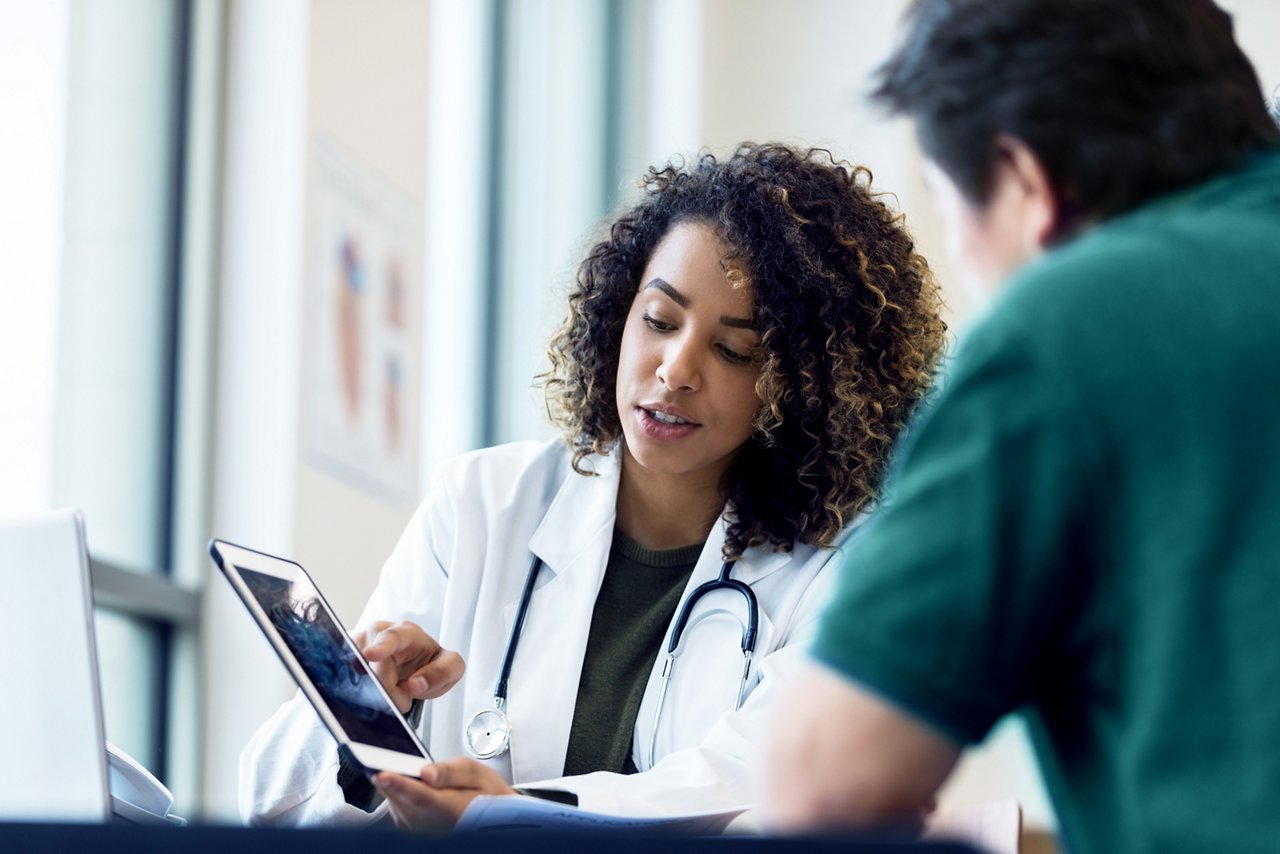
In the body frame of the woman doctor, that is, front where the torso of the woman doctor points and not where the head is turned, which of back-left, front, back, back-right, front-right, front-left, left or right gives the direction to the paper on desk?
front

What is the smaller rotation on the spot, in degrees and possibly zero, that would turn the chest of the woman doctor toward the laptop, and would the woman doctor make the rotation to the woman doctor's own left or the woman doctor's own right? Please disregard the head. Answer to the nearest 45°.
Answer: approximately 45° to the woman doctor's own right

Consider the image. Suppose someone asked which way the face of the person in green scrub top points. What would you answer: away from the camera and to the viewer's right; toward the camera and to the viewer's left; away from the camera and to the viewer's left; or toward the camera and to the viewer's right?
away from the camera and to the viewer's left

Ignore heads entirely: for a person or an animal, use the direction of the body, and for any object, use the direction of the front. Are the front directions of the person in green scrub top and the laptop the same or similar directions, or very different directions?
same or similar directions

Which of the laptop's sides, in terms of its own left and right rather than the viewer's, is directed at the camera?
back

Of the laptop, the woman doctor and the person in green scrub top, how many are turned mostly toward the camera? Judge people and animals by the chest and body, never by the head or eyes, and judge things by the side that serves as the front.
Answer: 1

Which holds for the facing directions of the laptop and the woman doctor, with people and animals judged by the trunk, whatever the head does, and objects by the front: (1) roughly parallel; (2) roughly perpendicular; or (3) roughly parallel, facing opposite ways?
roughly parallel, facing opposite ways

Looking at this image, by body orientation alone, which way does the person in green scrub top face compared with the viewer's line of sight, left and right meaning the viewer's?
facing away from the viewer and to the left of the viewer

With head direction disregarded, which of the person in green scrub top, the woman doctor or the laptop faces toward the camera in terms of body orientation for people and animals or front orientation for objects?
the woman doctor

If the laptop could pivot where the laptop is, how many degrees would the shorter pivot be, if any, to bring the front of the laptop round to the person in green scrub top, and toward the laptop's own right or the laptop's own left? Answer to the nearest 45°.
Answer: approximately 135° to the laptop's own right

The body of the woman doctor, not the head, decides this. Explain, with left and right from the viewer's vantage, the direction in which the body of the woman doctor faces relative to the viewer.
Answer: facing the viewer

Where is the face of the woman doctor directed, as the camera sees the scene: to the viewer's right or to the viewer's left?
to the viewer's left

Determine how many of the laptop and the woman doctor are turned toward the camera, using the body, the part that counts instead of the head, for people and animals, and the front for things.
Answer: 1

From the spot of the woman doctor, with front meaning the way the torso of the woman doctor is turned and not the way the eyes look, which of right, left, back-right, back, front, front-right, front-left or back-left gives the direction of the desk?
front
